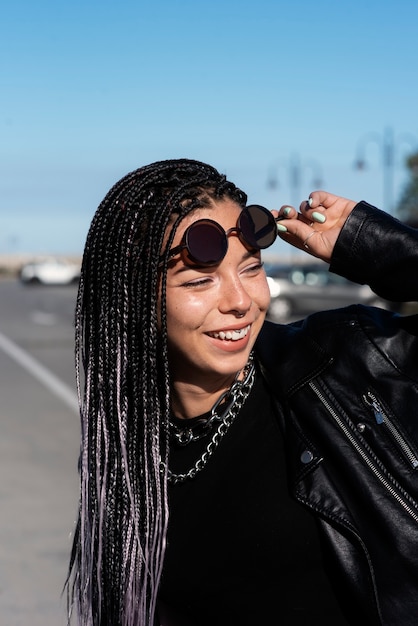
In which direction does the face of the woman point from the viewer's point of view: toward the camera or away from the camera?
toward the camera

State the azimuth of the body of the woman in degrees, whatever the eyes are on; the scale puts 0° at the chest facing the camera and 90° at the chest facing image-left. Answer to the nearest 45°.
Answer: approximately 0°

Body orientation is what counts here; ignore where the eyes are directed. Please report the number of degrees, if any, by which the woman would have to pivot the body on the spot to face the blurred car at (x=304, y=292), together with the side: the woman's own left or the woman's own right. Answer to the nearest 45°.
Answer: approximately 180°
